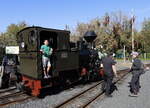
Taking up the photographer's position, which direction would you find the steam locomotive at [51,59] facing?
facing away from the viewer and to the right of the viewer

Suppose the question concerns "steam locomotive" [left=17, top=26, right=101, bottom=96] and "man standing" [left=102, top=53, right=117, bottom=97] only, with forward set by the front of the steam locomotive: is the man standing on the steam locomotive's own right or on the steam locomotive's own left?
on the steam locomotive's own right

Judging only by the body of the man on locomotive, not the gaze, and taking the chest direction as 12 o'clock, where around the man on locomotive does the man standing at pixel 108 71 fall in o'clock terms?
The man standing is roughly at 9 o'clock from the man on locomotive.

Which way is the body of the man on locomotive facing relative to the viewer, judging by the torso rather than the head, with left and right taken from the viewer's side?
facing the viewer

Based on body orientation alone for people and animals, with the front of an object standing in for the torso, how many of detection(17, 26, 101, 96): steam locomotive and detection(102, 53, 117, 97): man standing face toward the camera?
0

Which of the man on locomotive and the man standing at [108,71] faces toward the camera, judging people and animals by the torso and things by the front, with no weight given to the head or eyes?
the man on locomotive
